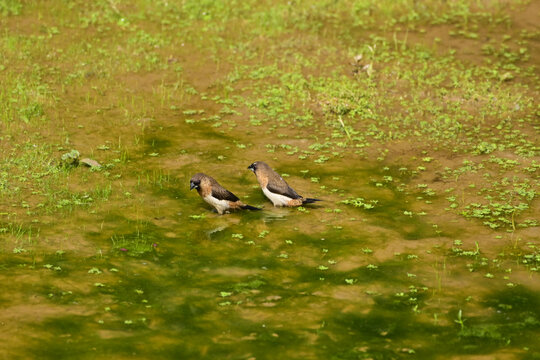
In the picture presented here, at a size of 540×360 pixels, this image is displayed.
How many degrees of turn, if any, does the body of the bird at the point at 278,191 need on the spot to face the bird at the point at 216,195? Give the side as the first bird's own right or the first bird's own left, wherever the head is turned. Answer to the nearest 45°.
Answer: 0° — it already faces it

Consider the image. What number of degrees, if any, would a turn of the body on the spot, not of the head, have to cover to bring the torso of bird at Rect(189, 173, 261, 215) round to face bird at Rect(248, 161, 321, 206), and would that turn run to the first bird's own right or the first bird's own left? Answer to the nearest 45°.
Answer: approximately 180°

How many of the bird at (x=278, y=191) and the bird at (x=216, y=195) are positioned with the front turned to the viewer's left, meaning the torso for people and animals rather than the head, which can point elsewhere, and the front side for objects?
2

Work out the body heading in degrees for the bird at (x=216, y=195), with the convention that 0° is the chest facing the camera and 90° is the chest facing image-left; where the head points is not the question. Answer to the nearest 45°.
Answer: approximately 90°

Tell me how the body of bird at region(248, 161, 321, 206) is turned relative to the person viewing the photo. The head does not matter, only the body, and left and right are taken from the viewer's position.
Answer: facing to the left of the viewer
